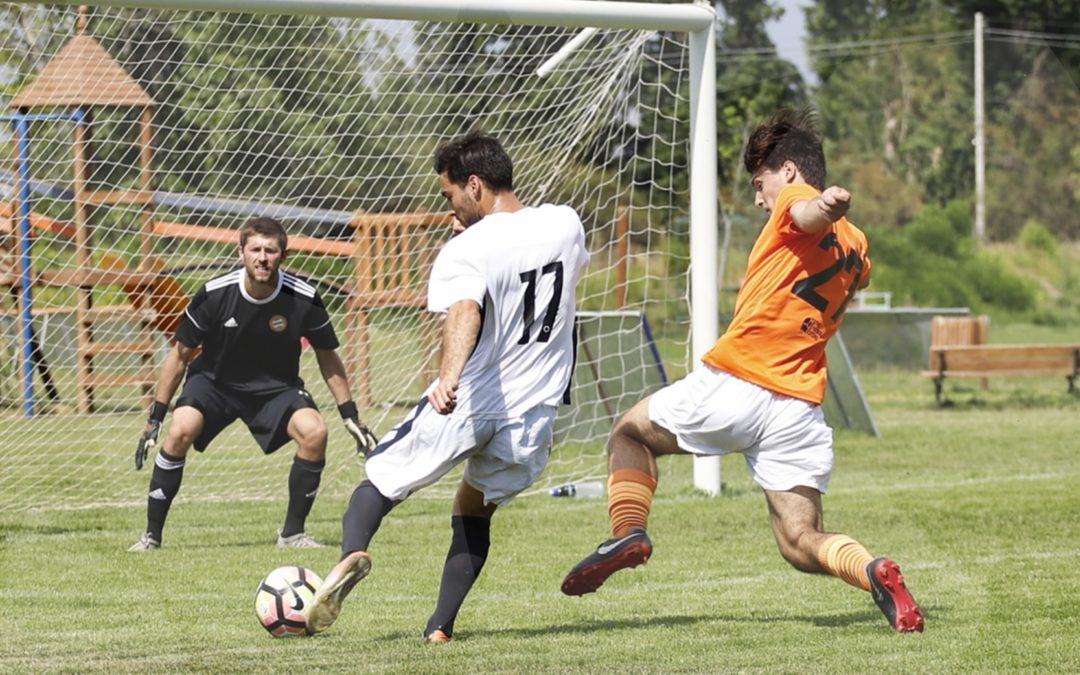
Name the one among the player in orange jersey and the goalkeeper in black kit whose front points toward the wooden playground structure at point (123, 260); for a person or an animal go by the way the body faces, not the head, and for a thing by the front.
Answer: the player in orange jersey

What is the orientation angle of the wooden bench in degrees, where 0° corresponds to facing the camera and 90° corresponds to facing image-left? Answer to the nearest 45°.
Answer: approximately 0°

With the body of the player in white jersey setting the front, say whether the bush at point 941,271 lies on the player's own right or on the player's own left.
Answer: on the player's own right

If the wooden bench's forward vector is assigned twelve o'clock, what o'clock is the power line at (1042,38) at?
The power line is roughly at 6 o'clock from the wooden bench.

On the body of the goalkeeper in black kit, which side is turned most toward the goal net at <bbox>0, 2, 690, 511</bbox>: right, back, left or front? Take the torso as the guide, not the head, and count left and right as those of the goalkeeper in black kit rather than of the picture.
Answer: back

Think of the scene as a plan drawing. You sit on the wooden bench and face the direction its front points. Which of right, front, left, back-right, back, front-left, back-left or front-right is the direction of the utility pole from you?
back

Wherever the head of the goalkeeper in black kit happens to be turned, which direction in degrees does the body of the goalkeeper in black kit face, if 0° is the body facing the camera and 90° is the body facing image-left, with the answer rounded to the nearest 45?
approximately 0°

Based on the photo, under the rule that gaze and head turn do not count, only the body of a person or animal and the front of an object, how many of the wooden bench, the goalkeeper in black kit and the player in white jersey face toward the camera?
2
